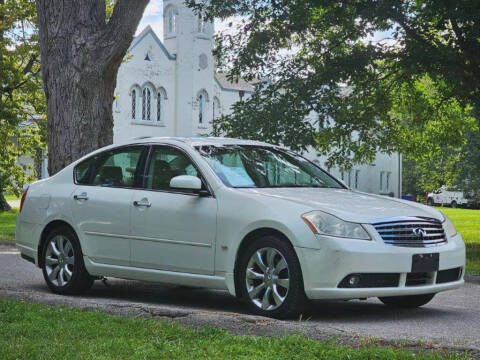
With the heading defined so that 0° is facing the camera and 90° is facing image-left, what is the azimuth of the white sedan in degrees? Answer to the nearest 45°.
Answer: approximately 315°

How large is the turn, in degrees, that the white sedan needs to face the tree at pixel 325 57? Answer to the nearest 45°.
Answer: approximately 135° to its left
